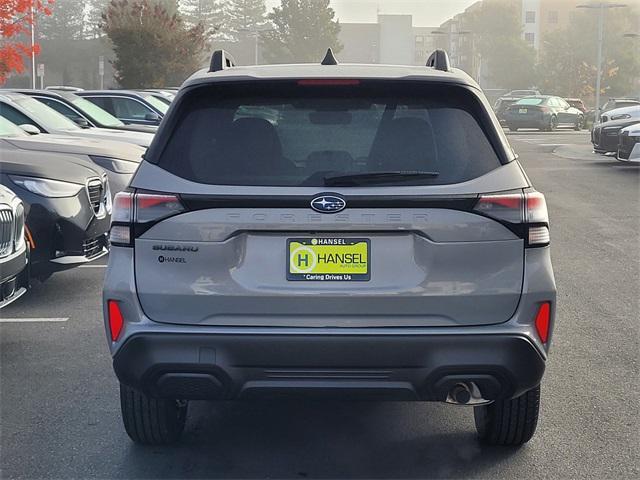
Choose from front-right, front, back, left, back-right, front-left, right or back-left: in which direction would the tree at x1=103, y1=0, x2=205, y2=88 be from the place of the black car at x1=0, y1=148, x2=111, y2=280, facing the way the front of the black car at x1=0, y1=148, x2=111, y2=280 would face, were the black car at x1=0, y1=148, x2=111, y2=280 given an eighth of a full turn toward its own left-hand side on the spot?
left

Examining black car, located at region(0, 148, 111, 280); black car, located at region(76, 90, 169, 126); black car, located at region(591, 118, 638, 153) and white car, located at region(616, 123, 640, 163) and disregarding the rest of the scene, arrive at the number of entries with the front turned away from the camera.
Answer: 0

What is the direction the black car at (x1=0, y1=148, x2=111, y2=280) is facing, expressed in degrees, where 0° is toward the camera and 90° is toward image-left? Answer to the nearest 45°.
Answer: approximately 315°

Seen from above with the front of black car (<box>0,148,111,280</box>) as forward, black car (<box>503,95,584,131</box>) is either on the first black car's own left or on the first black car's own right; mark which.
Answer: on the first black car's own left

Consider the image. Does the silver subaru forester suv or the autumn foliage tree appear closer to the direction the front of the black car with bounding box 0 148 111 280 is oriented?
the silver subaru forester suv

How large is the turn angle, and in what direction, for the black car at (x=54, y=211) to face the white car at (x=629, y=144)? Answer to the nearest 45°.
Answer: approximately 90° to its left

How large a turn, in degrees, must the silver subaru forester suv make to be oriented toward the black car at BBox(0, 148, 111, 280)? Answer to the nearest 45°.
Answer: approximately 45° to its left

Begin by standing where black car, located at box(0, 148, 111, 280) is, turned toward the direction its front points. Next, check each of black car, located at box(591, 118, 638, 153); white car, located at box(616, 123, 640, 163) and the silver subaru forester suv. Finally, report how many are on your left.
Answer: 2

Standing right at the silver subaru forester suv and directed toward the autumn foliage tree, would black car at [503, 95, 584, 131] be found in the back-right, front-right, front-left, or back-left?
front-right

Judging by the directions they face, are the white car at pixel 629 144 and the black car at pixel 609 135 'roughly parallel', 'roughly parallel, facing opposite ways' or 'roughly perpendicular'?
roughly parallel

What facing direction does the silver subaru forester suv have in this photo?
away from the camera

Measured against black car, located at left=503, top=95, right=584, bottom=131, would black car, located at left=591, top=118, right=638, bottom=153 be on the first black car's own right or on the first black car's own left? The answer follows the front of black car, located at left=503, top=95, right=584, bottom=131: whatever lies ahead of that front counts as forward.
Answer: on the first black car's own right

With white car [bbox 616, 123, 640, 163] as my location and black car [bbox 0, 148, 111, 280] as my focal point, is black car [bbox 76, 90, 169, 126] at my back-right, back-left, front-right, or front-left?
front-right

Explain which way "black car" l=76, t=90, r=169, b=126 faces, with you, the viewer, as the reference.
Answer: facing the viewer and to the right of the viewer

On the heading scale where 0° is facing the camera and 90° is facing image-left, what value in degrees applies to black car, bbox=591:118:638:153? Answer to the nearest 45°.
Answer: approximately 45°

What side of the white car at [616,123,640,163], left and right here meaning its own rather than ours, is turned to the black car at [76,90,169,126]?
front
